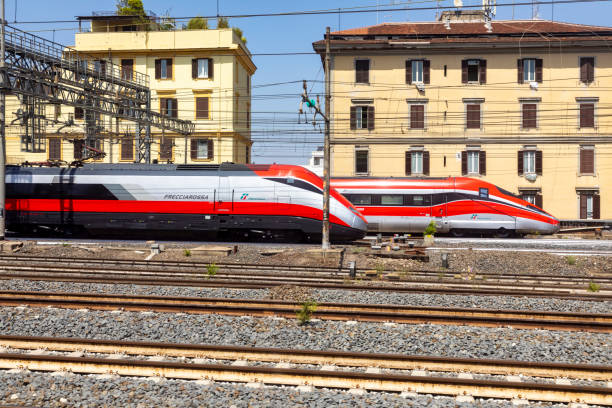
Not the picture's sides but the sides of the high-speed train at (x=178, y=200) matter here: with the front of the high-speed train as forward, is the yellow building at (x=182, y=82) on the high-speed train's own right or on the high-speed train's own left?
on the high-speed train's own left

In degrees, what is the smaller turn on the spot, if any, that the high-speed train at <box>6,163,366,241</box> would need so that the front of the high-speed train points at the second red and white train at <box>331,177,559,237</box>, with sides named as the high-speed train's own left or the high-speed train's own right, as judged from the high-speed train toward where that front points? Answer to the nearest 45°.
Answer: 0° — it already faces it

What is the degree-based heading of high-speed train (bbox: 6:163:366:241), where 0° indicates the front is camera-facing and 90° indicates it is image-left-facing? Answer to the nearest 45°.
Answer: approximately 270°

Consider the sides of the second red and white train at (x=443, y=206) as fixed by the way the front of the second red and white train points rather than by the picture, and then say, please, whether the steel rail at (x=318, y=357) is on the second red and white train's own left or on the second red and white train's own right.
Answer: on the second red and white train's own right

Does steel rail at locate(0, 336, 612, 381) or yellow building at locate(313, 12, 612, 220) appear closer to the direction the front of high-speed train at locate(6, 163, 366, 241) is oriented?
the yellow building

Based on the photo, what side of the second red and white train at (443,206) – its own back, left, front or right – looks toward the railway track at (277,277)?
right

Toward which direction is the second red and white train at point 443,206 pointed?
to the viewer's right

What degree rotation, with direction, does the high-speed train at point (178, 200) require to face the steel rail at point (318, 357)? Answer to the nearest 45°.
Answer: approximately 90° to its right

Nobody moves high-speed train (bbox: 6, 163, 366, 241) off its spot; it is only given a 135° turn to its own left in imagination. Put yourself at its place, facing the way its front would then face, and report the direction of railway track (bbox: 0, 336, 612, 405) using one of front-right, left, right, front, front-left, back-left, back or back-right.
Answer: back-left

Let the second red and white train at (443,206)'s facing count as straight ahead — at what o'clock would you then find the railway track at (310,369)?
The railway track is roughly at 3 o'clock from the second red and white train.

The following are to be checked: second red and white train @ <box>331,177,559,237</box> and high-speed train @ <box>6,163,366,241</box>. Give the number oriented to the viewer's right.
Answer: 2

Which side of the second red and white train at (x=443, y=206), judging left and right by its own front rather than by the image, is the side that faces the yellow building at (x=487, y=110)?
left
